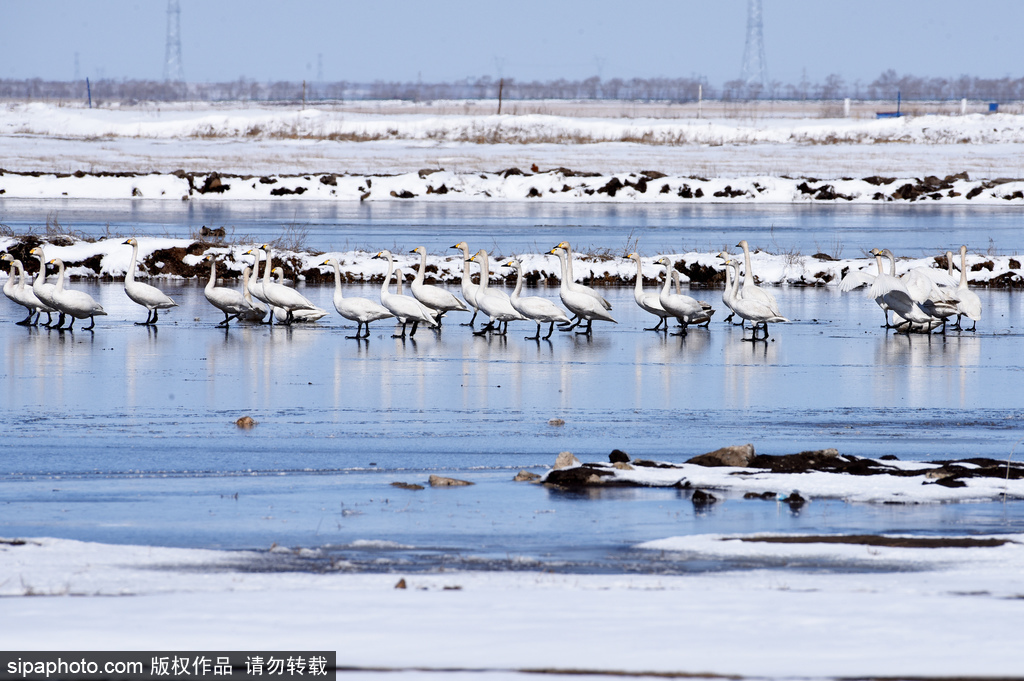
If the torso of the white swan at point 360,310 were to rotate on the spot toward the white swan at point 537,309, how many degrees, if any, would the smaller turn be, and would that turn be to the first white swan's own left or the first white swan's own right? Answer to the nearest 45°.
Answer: approximately 180°

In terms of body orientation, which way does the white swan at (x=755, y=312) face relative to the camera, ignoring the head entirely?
to the viewer's left

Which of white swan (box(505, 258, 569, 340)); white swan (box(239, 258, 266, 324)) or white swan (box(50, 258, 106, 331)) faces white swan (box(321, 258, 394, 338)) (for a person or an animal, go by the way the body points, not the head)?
white swan (box(505, 258, 569, 340))

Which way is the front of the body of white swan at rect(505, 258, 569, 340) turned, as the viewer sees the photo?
to the viewer's left

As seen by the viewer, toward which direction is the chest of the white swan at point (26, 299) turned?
to the viewer's left

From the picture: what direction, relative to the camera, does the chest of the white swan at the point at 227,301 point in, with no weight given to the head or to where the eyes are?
to the viewer's left

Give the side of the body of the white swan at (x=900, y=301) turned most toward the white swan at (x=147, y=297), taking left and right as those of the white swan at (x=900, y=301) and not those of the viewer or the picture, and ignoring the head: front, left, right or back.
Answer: front

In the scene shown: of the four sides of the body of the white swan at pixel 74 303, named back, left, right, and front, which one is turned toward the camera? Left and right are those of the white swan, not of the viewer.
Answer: left

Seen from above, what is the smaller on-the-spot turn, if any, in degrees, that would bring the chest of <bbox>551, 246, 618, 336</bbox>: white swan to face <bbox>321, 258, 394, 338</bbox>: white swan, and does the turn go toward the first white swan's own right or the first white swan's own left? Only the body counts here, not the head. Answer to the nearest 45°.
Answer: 0° — it already faces it

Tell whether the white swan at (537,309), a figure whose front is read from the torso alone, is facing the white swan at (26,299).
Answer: yes

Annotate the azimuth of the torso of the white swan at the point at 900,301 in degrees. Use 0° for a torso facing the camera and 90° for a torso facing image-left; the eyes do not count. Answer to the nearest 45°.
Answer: approximately 90°

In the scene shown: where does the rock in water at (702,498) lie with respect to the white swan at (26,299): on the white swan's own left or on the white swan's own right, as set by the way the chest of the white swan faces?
on the white swan's own left

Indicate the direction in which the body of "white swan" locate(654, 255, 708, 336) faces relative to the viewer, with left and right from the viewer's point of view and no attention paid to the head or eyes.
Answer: facing to the left of the viewer

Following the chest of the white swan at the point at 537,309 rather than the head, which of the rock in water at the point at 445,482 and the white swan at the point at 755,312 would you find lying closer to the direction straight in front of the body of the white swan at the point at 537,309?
the rock in water
